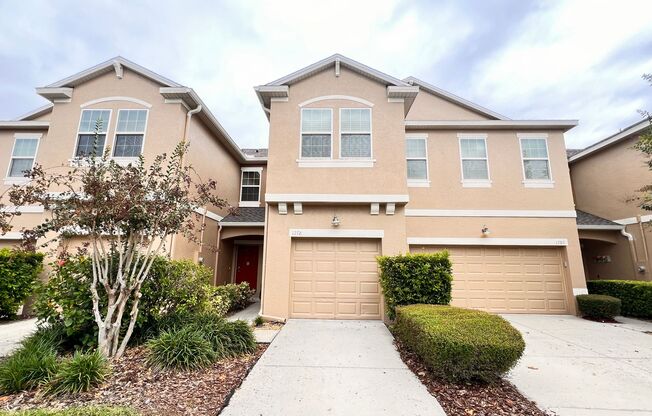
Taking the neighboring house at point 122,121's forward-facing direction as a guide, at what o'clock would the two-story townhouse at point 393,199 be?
The two-story townhouse is roughly at 10 o'clock from the neighboring house.

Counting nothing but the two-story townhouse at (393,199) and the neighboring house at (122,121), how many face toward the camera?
2

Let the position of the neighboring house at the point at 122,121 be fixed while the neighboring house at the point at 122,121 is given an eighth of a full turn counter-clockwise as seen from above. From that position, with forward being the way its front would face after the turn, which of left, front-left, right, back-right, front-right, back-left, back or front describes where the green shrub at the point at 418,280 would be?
front

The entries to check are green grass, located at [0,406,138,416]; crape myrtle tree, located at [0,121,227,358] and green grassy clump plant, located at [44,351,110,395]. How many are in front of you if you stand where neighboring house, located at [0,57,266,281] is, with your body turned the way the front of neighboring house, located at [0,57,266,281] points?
3

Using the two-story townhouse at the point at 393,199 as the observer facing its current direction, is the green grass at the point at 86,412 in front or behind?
in front

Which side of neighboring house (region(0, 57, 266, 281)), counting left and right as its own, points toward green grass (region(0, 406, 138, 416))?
front

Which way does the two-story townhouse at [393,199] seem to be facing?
toward the camera

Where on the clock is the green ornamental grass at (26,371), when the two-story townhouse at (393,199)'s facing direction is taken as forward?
The green ornamental grass is roughly at 1 o'clock from the two-story townhouse.

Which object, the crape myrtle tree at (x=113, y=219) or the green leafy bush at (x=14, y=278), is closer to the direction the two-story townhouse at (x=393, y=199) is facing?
the crape myrtle tree

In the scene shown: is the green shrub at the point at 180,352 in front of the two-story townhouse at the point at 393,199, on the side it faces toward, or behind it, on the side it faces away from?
in front

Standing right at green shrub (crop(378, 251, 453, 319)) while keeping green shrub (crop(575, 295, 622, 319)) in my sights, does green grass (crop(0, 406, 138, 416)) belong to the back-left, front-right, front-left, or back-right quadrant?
back-right

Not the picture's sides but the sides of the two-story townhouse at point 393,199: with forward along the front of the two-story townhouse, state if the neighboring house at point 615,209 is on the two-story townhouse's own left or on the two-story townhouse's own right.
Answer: on the two-story townhouse's own left

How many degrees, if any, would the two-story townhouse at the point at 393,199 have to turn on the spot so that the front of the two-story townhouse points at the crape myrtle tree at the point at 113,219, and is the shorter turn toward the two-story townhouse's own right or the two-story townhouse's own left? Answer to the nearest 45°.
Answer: approximately 45° to the two-story townhouse's own right

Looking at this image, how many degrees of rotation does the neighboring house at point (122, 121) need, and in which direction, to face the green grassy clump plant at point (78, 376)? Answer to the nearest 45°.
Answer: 0° — it already faces it

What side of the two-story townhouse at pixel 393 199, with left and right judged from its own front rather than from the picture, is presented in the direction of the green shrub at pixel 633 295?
left
